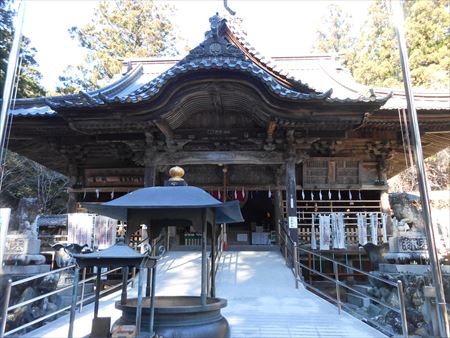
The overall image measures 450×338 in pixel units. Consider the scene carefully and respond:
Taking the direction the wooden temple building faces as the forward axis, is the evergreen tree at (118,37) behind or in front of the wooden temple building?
behind

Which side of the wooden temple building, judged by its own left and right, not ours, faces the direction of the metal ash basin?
front

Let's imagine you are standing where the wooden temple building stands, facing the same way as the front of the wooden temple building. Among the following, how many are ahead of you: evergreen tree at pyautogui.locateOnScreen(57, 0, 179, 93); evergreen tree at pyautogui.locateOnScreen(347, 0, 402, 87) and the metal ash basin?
1

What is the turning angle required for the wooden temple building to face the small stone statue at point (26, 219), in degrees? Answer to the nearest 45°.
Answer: approximately 90° to its right

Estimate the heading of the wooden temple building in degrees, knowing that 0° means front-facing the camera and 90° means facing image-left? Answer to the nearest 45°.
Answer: approximately 0°

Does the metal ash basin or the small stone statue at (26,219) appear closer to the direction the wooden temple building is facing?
the metal ash basin

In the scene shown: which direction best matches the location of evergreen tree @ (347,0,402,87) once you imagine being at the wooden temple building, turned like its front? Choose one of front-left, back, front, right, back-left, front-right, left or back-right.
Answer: back-left

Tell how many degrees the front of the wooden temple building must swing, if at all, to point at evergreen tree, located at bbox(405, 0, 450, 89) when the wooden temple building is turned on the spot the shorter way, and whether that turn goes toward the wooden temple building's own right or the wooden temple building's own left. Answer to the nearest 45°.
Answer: approximately 135° to the wooden temple building's own left

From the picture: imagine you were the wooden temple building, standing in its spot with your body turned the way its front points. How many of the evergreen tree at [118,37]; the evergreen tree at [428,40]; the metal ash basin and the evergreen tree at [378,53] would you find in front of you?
1

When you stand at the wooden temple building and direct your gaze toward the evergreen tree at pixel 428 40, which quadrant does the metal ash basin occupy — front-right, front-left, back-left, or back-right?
back-right

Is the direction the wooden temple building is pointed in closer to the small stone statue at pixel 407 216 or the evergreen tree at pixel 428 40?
the small stone statue

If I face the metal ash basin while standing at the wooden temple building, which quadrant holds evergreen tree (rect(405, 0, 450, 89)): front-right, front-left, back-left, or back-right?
back-left
